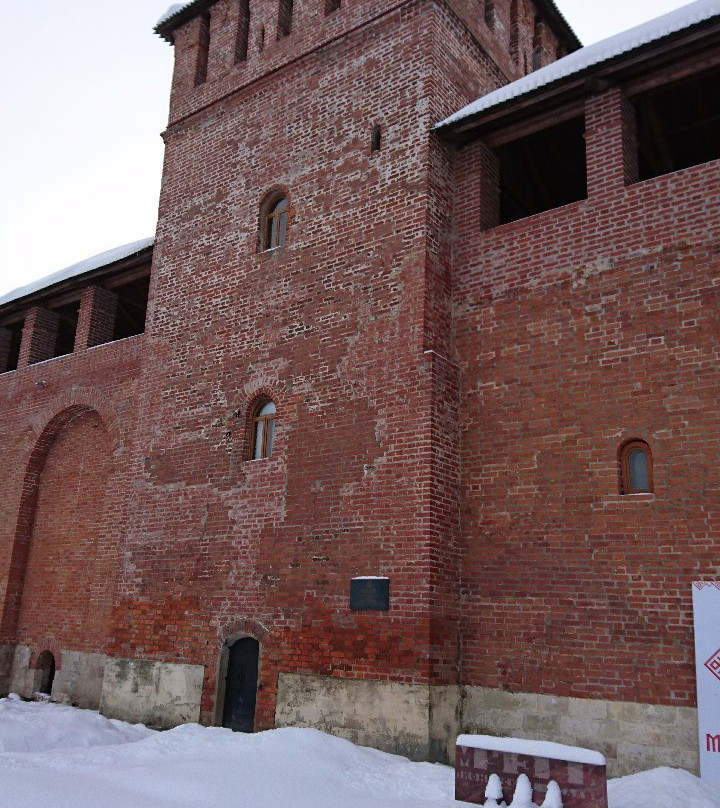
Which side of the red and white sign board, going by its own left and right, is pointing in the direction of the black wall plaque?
right

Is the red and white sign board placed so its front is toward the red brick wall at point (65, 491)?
no

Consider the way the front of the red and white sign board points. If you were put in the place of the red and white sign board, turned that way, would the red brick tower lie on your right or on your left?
on your right

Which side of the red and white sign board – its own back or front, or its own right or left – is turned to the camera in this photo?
front
